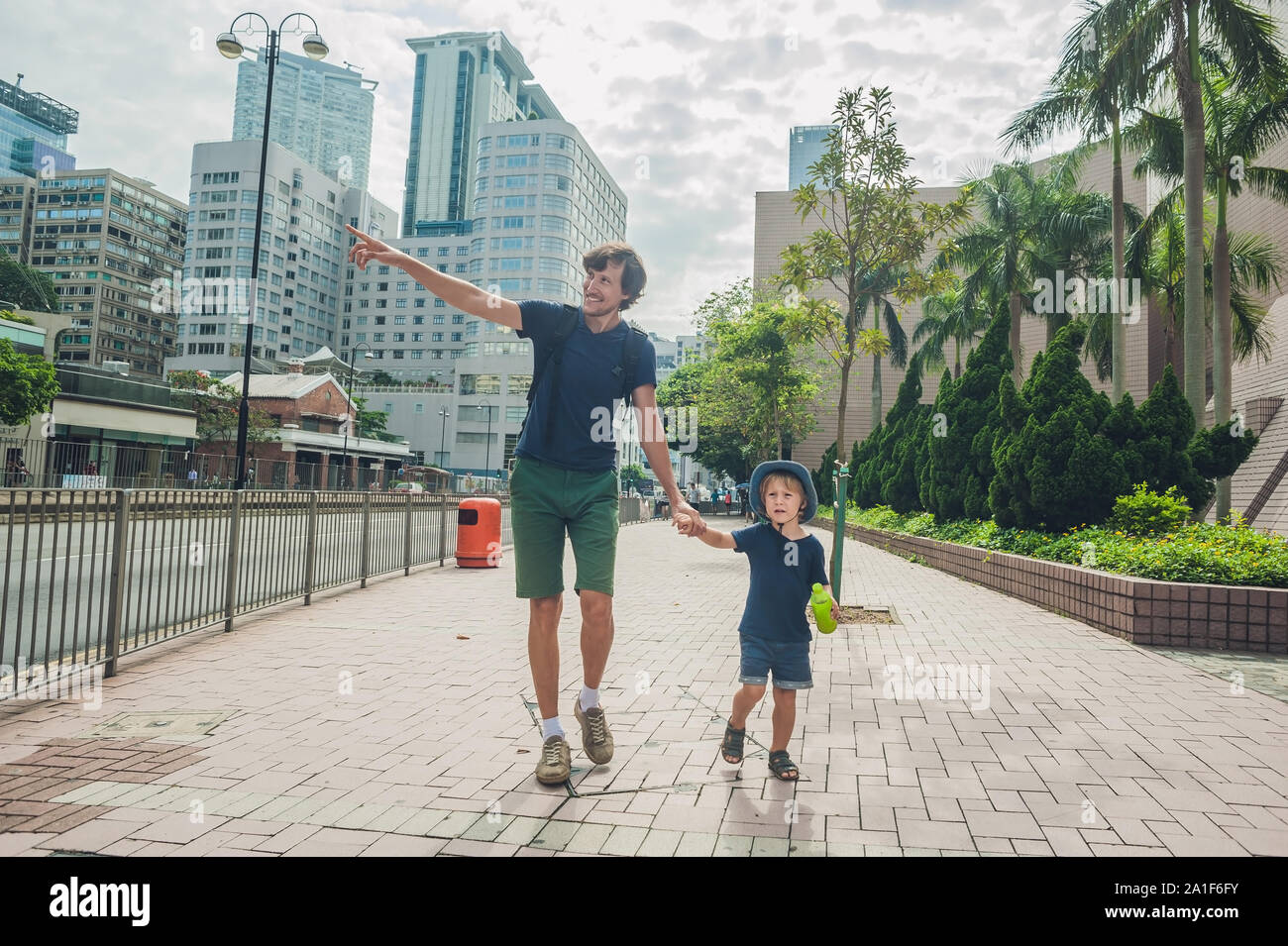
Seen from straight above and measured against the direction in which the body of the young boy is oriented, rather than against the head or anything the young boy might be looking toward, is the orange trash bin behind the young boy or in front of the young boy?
behind

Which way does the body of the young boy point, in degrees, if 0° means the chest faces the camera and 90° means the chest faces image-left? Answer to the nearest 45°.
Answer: approximately 0°

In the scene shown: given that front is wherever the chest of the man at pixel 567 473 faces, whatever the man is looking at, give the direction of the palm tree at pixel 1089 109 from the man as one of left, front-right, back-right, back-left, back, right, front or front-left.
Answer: back-left

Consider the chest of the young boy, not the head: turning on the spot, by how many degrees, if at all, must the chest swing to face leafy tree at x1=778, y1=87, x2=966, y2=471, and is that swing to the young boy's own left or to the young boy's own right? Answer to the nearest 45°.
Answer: approximately 180°

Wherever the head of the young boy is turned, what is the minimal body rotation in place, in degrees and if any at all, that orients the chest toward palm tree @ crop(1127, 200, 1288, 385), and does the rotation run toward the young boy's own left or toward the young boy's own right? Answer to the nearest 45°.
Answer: approximately 135° to the young boy's own left

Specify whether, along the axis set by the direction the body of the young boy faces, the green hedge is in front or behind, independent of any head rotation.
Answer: behind

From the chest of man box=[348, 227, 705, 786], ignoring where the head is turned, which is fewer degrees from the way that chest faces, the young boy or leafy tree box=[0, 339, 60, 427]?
the young boy

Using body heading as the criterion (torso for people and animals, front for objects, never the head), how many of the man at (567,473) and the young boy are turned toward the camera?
2

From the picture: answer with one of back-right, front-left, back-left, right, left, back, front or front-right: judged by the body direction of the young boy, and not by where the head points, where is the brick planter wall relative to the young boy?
back-left
